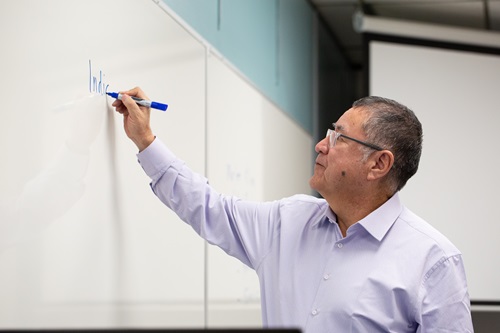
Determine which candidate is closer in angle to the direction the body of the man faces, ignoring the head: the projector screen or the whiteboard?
the whiteboard

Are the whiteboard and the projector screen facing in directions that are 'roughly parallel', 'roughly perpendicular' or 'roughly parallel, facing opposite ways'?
roughly perpendicular

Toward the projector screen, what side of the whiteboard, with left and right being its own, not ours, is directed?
left

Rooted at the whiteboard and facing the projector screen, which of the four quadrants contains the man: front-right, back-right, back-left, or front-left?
front-right

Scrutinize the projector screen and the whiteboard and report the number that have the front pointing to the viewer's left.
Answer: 0

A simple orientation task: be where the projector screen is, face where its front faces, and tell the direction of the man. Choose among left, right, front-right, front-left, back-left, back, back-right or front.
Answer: front

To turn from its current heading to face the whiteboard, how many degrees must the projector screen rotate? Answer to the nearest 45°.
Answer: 0° — it already faces it

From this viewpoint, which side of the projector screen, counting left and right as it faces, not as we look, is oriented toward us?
front

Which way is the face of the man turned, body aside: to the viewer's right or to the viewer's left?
to the viewer's left

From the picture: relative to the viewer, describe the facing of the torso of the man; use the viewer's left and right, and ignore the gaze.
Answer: facing the viewer and to the left of the viewer

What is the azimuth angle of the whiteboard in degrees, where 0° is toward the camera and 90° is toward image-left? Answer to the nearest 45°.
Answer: approximately 315°

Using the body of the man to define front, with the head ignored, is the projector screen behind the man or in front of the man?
behind

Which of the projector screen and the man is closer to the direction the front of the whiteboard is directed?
the man
